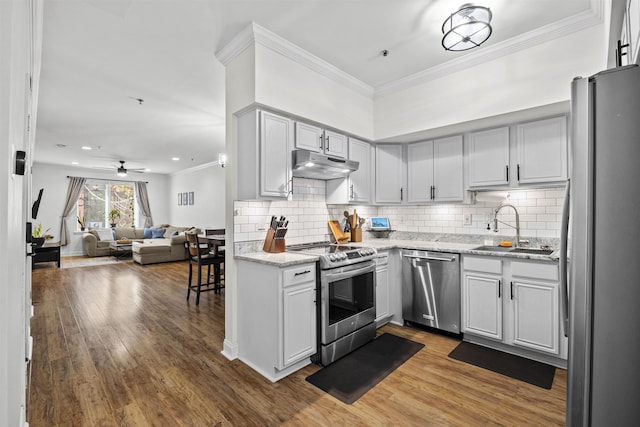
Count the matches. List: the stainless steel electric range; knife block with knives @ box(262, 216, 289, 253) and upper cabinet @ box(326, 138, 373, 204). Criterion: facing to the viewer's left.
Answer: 0

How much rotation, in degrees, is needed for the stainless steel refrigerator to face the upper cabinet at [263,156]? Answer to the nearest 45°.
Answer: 0° — it already faces it

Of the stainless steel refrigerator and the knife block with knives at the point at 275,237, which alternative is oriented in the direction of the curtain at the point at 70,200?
the stainless steel refrigerator

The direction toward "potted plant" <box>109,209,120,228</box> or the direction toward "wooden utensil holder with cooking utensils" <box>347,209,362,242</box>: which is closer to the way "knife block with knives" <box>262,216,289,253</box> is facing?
the wooden utensil holder with cooking utensils

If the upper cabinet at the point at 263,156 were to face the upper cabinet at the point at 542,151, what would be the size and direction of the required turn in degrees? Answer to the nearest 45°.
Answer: approximately 45° to its left

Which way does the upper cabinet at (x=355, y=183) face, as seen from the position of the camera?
facing the viewer and to the right of the viewer

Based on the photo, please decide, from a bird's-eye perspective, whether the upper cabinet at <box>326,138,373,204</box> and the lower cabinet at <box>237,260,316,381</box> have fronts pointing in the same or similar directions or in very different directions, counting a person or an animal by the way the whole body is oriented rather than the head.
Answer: same or similar directions

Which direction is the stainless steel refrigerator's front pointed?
to the viewer's left

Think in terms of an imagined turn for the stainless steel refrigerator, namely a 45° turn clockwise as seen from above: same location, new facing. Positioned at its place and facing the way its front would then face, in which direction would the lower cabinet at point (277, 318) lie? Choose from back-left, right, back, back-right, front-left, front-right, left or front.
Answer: front-left

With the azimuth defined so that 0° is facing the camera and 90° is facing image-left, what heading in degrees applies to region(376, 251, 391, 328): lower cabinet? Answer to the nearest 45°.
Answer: approximately 315°

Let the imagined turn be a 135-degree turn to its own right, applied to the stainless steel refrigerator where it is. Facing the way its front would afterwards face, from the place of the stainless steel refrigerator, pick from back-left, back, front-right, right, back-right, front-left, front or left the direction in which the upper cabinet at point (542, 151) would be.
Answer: front-left
